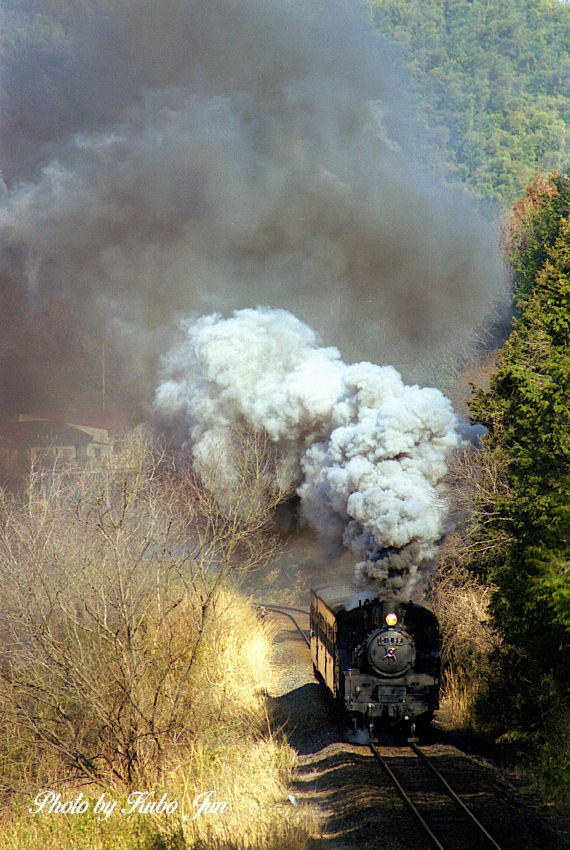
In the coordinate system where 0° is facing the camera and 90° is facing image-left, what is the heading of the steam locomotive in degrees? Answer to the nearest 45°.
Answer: approximately 0°

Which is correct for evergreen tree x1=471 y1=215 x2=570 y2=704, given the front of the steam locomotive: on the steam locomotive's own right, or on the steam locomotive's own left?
on the steam locomotive's own left

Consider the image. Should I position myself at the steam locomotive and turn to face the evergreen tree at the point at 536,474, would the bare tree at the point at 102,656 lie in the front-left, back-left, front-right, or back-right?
back-right

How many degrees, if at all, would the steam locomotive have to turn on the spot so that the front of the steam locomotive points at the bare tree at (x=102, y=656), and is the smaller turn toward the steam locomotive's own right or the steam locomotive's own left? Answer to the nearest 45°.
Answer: approximately 90° to the steam locomotive's own right
